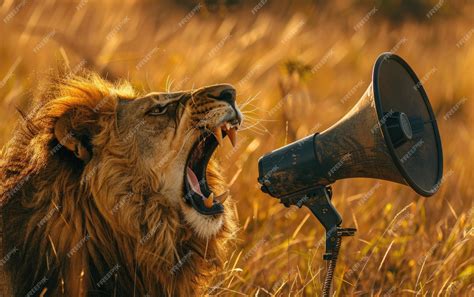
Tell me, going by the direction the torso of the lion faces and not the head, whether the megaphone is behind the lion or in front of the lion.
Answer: in front

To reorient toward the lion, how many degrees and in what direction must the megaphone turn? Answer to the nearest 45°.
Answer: approximately 135° to its right

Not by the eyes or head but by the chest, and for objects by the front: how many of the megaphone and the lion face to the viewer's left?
0

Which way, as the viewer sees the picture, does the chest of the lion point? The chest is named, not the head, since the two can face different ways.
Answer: to the viewer's right
